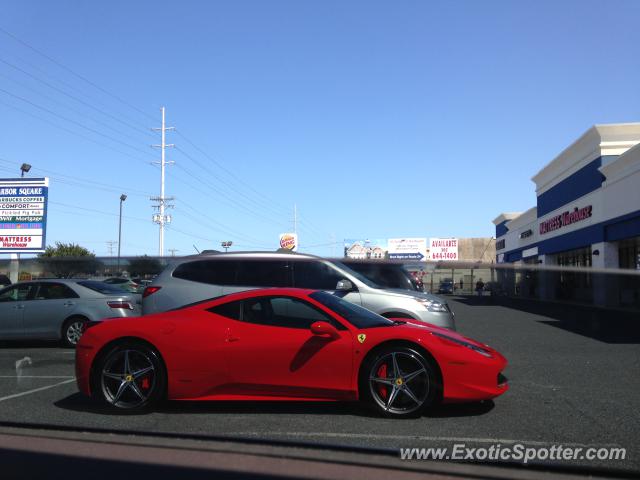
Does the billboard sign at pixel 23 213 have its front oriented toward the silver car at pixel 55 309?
yes

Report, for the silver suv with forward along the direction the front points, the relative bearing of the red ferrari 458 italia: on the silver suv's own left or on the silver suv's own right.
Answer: on the silver suv's own right

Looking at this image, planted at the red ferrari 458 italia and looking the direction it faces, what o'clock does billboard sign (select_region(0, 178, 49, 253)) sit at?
The billboard sign is roughly at 8 o'clock from the red ferrari 458 italia.

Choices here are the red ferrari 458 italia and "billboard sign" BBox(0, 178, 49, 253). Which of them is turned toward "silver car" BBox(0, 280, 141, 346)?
the billboard sign

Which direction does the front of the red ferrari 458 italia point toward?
to the viewer's right

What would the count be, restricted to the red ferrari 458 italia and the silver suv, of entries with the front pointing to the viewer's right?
2

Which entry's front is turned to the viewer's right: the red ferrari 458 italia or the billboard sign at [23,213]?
the red ferrari 458 italia

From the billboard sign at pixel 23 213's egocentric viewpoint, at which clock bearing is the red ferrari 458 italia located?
The red ferrari 458 italia is roughly at 12 o'clock from the billboard sign.

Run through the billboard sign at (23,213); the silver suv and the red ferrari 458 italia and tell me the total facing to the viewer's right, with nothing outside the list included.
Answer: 2

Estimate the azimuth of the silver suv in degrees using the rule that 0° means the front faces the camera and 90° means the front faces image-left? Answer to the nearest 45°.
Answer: approximately 270°

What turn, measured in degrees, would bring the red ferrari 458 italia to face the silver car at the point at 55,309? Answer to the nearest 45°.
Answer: approximately 135° to its left

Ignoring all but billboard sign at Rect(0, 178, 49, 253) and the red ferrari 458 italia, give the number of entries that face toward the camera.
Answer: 1

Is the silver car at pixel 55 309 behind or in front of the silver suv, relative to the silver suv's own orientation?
behind
